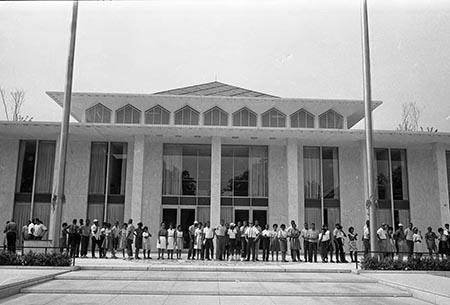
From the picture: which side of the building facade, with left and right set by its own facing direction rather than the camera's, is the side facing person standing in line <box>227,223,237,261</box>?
front

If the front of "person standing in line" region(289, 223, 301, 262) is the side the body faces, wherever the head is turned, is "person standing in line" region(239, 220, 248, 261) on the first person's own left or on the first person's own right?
on the first person's own right

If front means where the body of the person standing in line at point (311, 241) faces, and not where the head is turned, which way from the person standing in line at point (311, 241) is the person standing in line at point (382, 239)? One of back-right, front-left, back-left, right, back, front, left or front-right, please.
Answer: left

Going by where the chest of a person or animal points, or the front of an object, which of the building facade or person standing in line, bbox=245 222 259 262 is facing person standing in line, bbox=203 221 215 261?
the building facade

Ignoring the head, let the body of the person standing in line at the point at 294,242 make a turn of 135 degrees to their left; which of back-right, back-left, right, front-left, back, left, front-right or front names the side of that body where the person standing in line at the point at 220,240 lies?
back-left

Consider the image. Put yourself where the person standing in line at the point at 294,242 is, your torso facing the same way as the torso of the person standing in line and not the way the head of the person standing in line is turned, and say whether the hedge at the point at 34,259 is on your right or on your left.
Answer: on your right

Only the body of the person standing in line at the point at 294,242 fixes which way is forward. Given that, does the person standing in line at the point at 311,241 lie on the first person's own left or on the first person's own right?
on the first person's own left

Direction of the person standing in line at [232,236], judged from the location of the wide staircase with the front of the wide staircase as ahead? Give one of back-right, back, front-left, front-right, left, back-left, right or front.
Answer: back

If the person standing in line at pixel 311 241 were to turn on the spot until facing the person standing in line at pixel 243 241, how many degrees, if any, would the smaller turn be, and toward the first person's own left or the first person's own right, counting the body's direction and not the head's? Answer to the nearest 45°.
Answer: approximately 90° to the first person's own right

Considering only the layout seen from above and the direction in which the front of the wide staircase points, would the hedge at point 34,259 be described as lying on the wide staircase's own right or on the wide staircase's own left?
on the wide staircase's own right

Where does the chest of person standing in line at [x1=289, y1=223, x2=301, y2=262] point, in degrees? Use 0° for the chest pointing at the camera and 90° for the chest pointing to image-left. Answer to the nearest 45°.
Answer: approximately 0°
